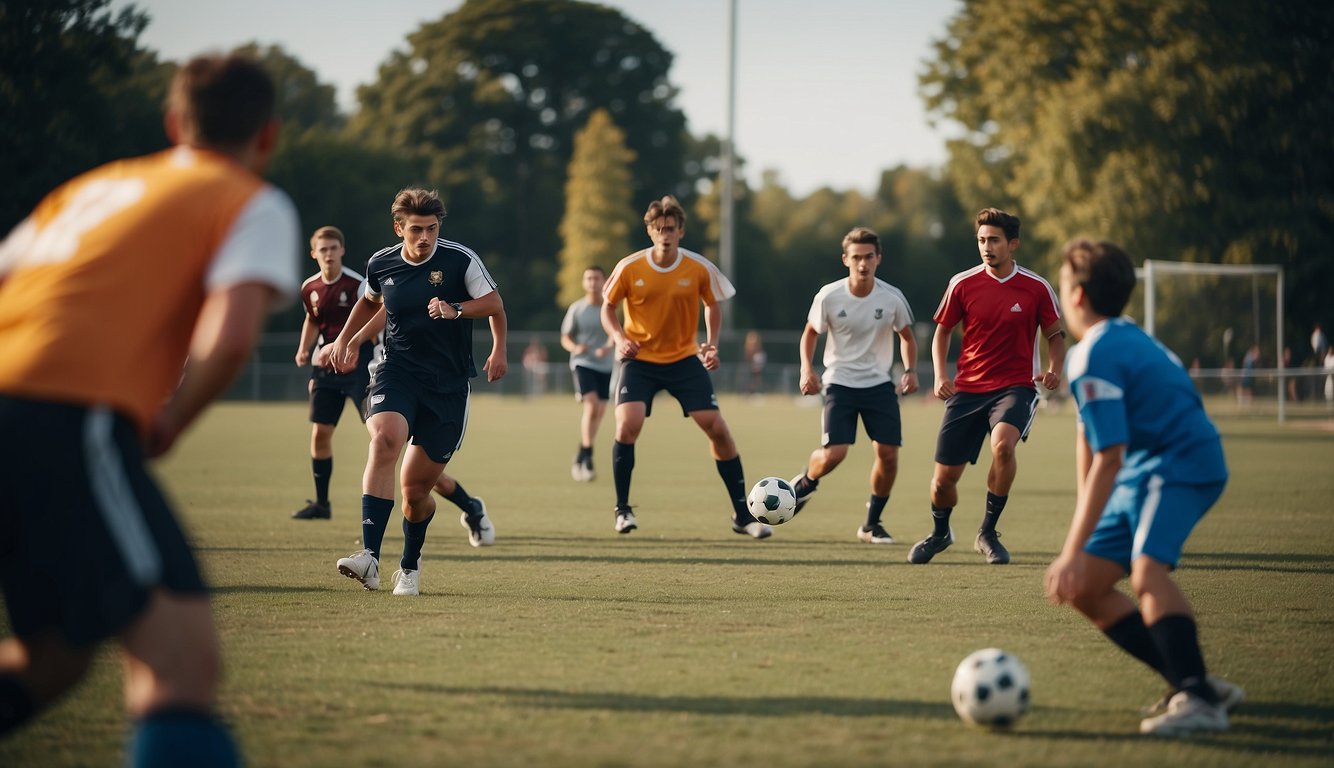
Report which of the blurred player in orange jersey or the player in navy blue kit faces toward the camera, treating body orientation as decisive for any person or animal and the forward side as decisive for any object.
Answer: the player in navy blue kit

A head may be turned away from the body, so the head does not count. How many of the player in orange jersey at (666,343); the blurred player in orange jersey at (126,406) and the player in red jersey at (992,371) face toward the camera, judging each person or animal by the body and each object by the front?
2

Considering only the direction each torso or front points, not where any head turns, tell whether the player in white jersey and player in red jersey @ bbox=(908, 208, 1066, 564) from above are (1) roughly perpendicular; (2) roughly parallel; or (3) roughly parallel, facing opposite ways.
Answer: roughly parallel

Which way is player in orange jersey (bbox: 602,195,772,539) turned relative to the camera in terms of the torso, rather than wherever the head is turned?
toward the camera

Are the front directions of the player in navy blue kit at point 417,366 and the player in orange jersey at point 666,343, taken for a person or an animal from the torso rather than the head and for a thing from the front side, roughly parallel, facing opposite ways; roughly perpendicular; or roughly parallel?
roughly parallel

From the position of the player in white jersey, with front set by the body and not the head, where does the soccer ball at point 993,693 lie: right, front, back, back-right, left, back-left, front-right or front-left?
front

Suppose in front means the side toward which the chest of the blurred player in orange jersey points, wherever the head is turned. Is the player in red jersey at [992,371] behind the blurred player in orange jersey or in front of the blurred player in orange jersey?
in front

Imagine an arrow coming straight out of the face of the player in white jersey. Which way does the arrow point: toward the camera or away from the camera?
toward the camera

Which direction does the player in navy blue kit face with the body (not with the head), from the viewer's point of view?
toward the camera

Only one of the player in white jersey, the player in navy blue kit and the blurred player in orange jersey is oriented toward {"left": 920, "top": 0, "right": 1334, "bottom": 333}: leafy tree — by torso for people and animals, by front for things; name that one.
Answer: the blurred player in orange jersey

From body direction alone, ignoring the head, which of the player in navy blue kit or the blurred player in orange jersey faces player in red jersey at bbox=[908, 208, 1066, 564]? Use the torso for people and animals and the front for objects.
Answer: the blurred player in orange jersey

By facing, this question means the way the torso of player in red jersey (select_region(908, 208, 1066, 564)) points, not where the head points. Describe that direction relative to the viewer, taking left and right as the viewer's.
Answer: facing the viewer

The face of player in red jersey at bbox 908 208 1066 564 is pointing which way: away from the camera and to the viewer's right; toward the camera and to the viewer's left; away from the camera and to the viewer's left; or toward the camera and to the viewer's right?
toward the camera and to the viewer's left

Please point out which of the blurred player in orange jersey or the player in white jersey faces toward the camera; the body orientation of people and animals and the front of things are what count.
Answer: the player in white jersey

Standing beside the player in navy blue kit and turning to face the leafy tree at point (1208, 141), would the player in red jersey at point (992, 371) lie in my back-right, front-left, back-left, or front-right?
front-right

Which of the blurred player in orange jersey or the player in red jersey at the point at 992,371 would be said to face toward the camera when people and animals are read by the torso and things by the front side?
the player in red jersey

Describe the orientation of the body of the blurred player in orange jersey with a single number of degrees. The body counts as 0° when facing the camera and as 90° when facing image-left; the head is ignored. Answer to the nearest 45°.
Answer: approximately 225°

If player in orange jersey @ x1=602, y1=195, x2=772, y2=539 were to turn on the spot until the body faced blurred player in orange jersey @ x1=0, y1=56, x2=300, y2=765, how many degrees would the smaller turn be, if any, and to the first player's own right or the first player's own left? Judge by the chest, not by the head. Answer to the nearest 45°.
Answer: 0° — they already face them

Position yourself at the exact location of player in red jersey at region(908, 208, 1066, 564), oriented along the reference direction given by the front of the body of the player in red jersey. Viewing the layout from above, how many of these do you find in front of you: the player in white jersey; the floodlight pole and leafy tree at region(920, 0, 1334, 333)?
0
